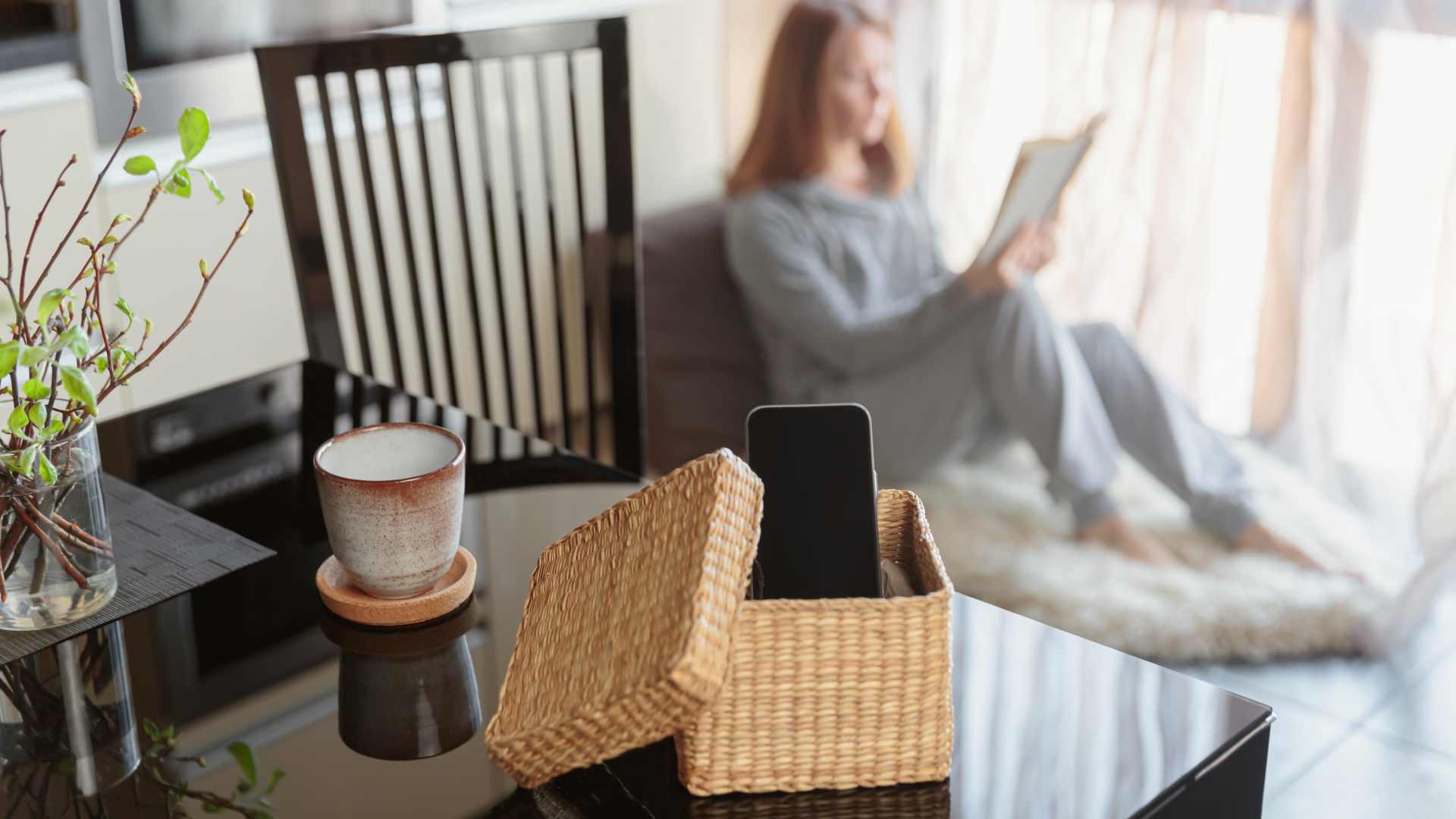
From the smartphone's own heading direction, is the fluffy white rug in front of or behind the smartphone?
behind

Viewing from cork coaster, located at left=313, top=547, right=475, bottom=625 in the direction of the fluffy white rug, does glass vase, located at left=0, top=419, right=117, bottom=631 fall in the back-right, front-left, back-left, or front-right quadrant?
back-left

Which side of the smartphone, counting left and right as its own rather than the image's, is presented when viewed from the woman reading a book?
back

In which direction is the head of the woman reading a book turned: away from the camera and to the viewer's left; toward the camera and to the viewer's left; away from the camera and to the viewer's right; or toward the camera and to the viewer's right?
toward the camera and to the viewer's right

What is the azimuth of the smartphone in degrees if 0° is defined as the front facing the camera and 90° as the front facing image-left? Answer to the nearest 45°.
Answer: approximately 0°
